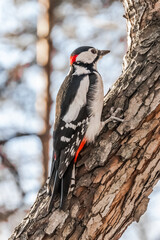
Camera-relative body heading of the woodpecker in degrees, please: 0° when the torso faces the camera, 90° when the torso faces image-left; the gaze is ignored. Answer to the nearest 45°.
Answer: approximately 270°
